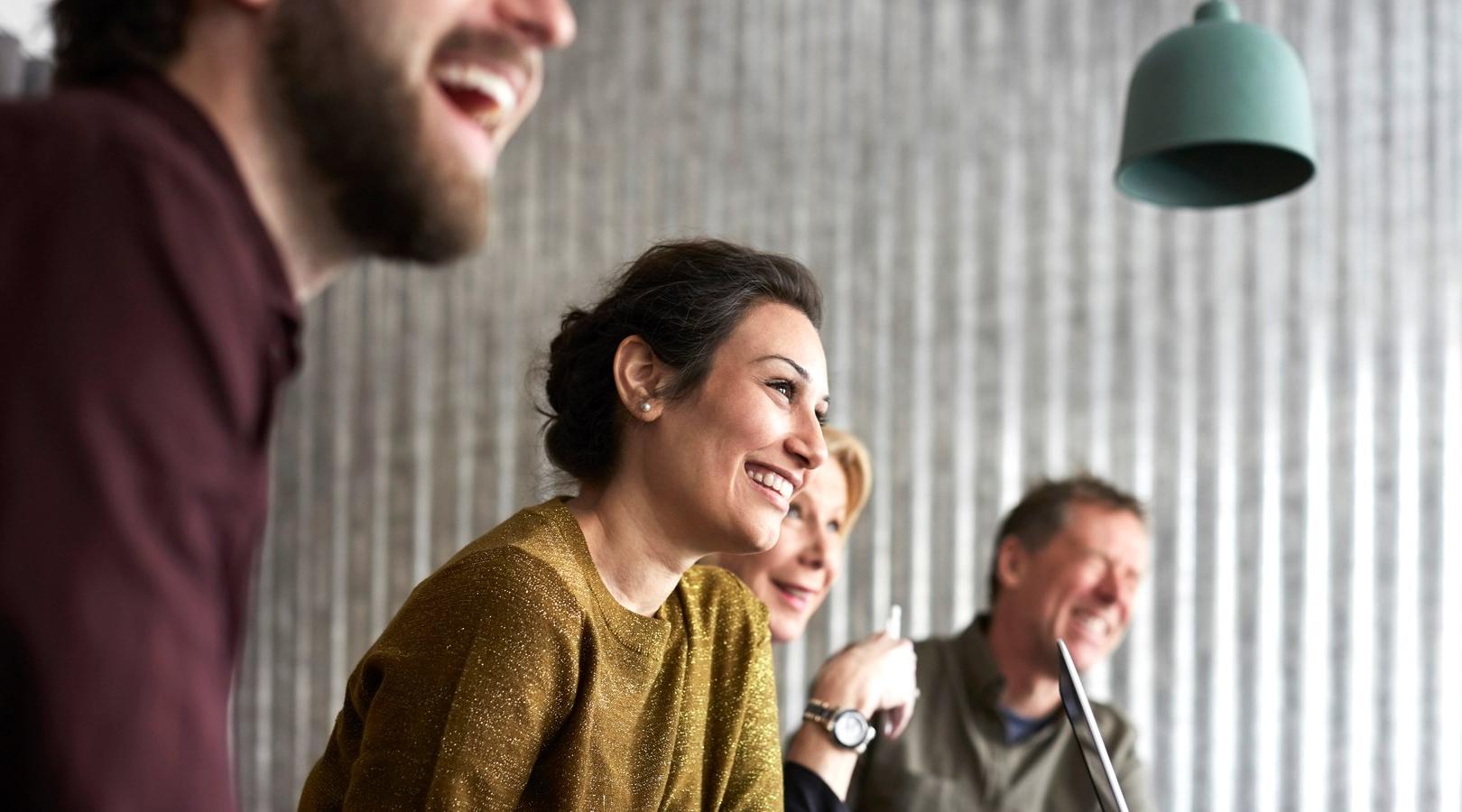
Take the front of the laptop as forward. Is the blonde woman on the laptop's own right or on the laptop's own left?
on the laptop's own left

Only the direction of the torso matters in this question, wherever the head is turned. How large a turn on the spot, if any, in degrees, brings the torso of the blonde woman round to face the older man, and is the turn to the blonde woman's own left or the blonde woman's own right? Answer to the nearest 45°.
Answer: approximately 90° to the blonde woman's own left

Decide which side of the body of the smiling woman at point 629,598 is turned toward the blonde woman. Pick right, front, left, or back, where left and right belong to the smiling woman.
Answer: left

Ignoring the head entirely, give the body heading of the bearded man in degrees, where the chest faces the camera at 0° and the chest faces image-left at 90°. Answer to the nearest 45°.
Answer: approximately 270°

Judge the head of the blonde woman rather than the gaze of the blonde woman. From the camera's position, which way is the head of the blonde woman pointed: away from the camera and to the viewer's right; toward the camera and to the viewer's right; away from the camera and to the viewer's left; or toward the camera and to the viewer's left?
toward the camera and to the viewer's right

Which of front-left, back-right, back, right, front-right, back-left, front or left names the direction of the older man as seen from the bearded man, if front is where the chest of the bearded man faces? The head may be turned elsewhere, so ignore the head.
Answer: front-left

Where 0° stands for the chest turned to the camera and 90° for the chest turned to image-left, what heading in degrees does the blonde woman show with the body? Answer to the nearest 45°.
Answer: approximately 315°

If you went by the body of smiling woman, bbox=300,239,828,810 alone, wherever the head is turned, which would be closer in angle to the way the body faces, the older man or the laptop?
the laptop

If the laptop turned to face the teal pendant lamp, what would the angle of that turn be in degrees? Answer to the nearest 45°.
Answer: approximately 90° to its left

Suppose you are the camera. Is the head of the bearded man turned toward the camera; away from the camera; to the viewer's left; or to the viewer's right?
to the viewer's right
